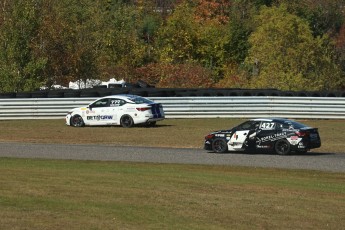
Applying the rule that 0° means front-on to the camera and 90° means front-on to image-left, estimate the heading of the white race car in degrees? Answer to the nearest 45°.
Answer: approximately 135°

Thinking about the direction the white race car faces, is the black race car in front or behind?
behind
